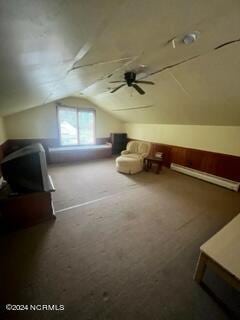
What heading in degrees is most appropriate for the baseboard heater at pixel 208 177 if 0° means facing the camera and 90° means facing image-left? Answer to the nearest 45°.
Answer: approximately 45°

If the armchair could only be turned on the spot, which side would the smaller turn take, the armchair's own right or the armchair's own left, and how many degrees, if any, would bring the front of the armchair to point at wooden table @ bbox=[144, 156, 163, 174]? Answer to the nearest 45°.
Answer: approximately 135° to the armchair's own left

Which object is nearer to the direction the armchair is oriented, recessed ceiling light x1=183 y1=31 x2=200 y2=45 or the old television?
the old television

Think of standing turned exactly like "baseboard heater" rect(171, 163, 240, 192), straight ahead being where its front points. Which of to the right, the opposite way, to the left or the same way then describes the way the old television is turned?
the opposite way

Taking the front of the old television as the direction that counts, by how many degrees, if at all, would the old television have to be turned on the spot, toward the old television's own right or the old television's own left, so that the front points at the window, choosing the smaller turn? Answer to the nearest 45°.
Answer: approximately 45° to the old television's own left

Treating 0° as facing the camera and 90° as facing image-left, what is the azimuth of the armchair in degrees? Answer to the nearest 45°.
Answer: approximately 45°

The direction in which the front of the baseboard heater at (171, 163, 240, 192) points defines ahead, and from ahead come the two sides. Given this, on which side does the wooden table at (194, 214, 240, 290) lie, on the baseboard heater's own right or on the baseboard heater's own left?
on the baseboard heater's own left

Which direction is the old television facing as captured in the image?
to the viewer's right

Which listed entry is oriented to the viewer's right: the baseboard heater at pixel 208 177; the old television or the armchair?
the old television
